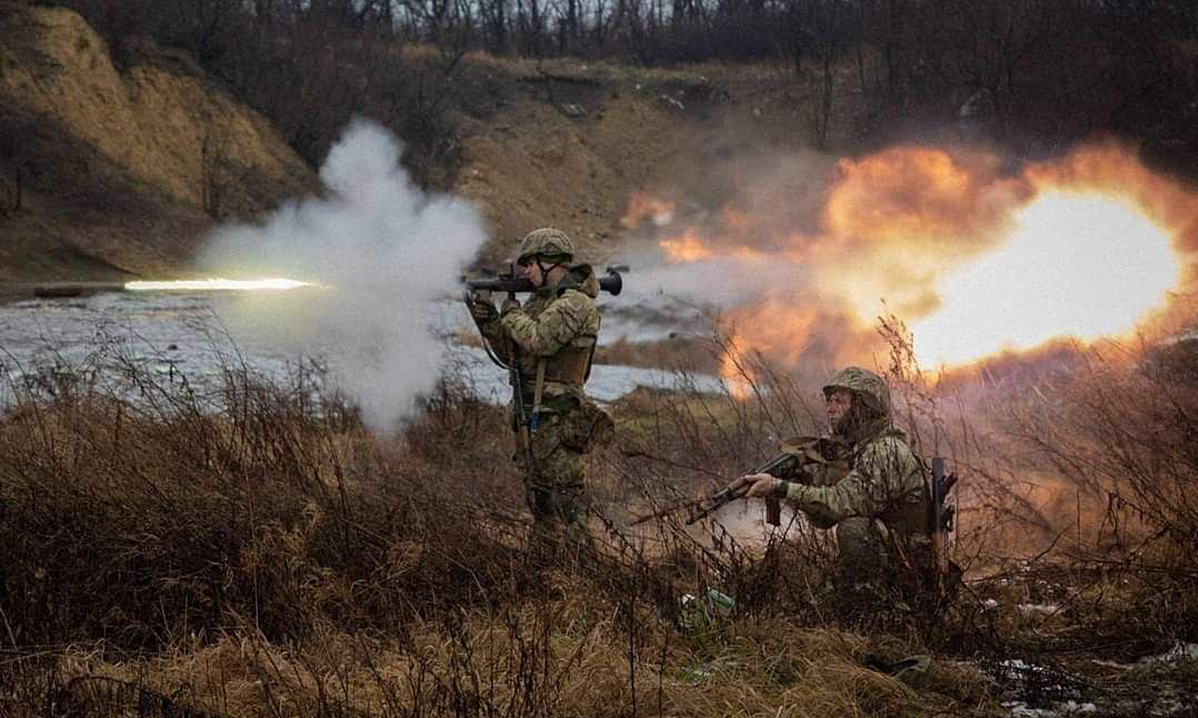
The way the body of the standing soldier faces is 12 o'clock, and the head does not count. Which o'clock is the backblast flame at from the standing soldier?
The backblast flame is roughly at 6 o'clock from the standing soldier.

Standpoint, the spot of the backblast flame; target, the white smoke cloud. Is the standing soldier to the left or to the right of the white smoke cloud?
left

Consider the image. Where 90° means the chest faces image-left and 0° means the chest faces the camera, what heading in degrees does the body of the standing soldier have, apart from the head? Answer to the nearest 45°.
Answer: approximately 90°

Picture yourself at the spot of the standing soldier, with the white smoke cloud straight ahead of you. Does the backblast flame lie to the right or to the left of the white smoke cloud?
right

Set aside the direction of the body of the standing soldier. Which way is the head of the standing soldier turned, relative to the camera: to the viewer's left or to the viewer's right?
to the viewer's left

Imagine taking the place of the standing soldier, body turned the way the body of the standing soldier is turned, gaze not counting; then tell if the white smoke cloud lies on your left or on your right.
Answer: on your right

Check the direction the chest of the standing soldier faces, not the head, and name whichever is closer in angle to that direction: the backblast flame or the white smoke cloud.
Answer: the white smoke cloud
